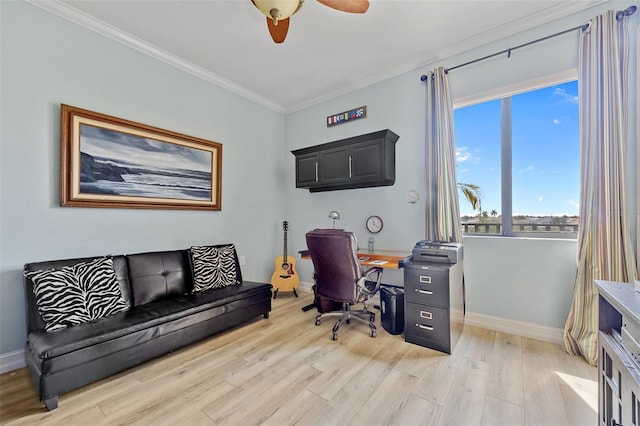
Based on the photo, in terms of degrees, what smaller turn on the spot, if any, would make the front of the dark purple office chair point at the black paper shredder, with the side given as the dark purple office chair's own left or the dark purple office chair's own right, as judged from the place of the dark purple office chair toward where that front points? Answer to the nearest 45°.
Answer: approximately 45° to the dark purple office chair's own right

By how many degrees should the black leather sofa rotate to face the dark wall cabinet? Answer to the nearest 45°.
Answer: approximately 45° to its left

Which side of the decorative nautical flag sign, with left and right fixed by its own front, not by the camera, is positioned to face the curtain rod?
left

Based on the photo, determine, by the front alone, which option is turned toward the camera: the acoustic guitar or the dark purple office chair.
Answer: the acoustic guitar

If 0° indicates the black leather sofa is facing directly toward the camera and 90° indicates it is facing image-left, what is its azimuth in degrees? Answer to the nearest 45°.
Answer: approximately 315°

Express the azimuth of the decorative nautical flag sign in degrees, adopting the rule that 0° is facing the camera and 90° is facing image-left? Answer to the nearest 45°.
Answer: approximately 45°

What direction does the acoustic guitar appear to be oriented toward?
toward the camera

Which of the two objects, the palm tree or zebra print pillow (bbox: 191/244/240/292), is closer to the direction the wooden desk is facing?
the zebra print pillow

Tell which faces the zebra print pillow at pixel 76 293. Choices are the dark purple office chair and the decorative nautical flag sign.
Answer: the decorative nautical flag sign

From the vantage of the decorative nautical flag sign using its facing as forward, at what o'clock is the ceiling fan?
The ceiling fan is roughly at 11 o'clock from the decorative nautical flag sign.

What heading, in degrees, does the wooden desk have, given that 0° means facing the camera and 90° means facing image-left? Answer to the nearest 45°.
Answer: approximately 45°

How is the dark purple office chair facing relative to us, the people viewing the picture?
facing away from the viewer and to the right of the viewer

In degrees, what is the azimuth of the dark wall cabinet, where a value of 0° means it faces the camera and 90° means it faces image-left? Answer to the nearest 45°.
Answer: approximately 45°

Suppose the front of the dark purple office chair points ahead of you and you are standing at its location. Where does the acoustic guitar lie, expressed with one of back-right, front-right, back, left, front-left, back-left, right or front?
left

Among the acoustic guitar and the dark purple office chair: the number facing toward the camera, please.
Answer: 1
